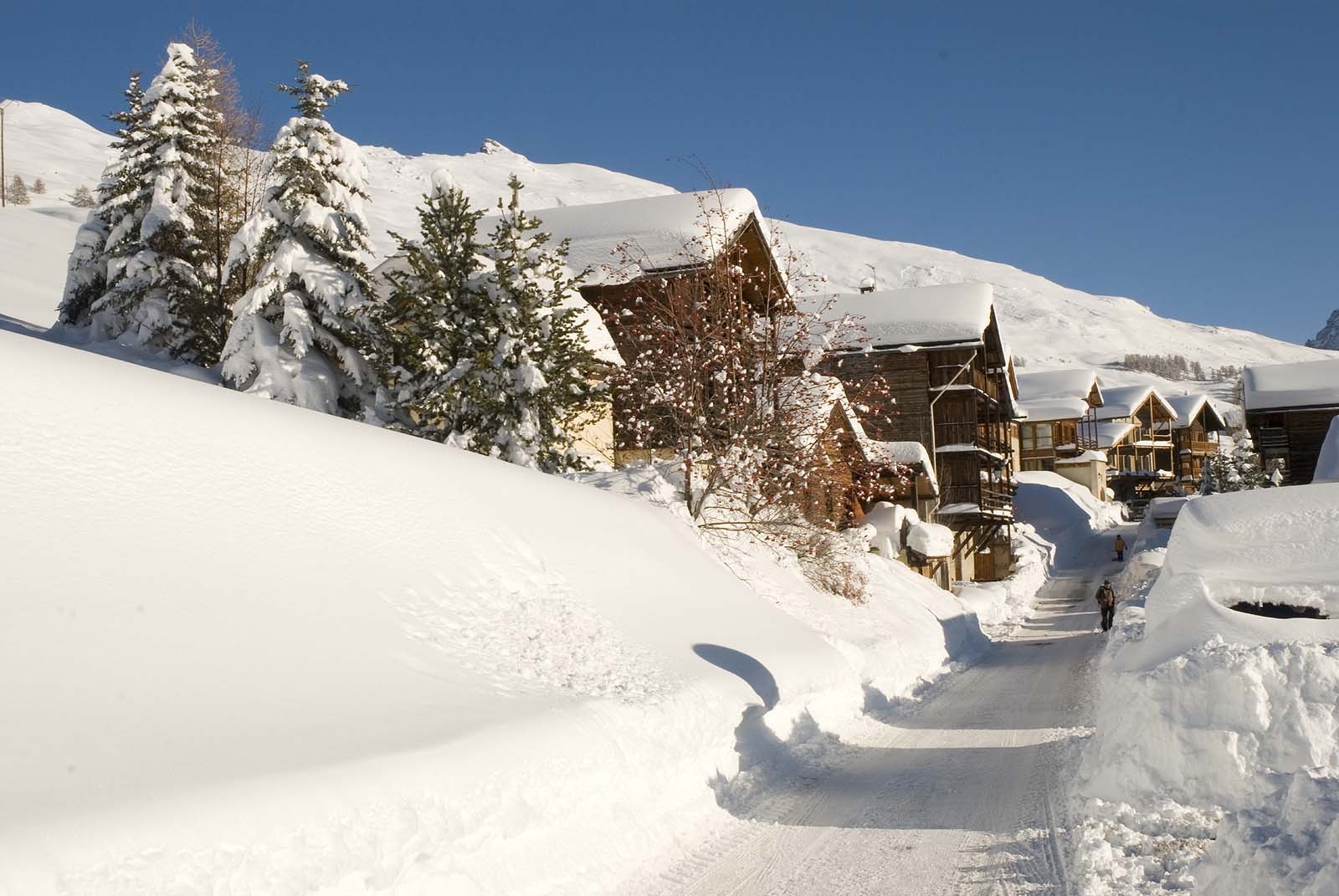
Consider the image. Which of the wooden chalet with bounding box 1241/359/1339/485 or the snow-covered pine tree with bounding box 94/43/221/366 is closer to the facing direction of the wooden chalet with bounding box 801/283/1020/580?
the wooden chalet

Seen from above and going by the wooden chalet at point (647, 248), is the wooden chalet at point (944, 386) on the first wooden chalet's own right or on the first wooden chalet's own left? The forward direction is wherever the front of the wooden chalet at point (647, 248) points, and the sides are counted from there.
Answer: on the first wooden chalet's own left

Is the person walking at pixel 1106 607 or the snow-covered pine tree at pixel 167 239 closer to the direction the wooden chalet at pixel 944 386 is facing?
the person walking

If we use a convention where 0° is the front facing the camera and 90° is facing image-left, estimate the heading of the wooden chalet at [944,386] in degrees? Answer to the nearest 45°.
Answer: approximately 270°

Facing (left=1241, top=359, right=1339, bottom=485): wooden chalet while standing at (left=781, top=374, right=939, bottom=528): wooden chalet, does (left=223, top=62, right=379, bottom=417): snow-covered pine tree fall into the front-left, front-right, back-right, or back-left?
back-left

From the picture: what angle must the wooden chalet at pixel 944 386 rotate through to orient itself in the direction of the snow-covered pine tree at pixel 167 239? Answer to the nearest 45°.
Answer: approximately 135° to its right

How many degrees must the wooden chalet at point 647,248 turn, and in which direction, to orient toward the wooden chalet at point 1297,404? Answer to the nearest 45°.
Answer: approximately 90° to its left

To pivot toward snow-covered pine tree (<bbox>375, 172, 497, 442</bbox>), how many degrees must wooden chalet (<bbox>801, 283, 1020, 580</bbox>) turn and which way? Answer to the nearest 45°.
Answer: approximately 90° to its right

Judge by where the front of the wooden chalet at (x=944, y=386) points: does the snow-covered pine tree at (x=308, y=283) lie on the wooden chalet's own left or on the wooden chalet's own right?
on the wooden chalet's own right

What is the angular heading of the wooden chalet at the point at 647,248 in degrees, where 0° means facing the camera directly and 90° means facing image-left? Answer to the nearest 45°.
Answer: approximately 315°

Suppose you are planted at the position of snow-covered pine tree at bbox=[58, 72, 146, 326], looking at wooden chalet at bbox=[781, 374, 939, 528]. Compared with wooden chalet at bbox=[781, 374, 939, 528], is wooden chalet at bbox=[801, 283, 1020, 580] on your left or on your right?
left
